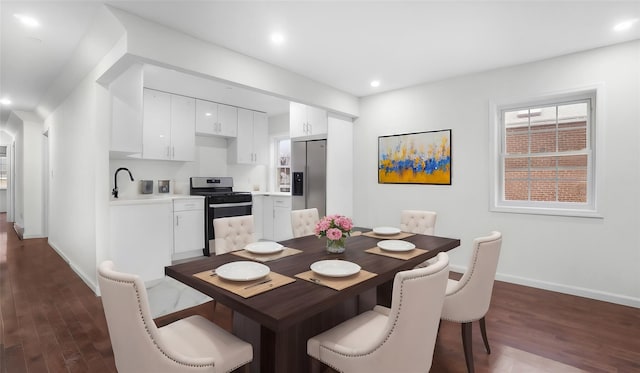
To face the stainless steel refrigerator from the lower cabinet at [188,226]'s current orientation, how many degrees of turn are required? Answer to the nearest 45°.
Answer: approximately 45° to its left

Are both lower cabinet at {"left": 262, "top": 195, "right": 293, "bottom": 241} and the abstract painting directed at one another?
no

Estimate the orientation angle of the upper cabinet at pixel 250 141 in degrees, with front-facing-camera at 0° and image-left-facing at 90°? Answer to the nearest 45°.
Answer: approximately 315°

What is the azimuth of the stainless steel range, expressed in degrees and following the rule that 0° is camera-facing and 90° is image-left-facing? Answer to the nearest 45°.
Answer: approximately 315°

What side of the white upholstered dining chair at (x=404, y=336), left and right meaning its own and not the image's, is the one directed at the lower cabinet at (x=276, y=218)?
front

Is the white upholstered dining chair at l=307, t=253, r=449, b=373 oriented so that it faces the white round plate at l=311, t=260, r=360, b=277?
yes

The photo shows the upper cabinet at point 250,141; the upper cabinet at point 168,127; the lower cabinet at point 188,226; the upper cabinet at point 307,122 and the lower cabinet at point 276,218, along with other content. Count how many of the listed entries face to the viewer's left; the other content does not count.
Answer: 0

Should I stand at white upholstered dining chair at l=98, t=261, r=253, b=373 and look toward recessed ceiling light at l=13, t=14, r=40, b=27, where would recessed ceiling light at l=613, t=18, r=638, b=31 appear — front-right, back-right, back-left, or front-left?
back-right

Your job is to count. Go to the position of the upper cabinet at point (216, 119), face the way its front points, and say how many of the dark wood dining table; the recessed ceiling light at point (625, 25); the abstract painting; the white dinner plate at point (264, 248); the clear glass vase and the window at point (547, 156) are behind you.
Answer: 0

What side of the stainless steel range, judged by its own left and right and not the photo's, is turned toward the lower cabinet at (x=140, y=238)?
right

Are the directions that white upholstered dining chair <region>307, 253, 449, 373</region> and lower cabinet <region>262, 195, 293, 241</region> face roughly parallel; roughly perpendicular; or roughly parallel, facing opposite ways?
roughly parallel, facing opposite ways

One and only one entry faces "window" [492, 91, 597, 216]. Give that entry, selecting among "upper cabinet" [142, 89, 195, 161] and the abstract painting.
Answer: the upper cabinet

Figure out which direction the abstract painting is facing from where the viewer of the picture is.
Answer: facing the viewer and to the left of the viewer

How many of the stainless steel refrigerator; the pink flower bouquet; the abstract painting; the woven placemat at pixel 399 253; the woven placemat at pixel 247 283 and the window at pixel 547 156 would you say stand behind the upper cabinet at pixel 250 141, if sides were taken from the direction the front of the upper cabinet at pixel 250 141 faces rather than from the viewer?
0

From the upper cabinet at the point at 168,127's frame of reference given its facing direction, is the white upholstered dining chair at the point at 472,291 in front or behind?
in front

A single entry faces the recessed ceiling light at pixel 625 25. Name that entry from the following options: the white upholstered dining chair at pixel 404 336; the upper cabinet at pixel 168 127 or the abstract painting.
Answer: the upper cabinet

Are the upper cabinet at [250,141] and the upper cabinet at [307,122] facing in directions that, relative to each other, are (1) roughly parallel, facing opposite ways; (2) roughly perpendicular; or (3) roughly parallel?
roughly parallel
